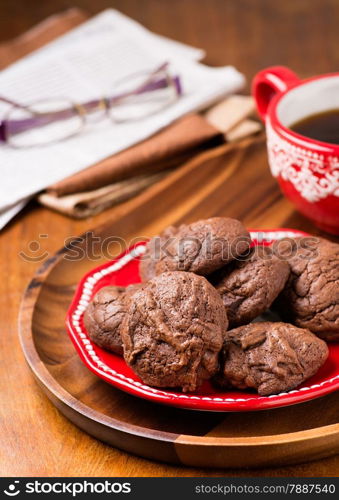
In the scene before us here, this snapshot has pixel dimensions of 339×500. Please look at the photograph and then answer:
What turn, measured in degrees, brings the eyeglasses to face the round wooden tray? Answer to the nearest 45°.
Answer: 0° — it already faces it

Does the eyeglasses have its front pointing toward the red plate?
yes

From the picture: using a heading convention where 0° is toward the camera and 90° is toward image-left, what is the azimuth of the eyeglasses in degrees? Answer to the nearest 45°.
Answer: approximately 0°

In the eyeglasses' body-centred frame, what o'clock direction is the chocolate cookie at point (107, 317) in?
The chocolate cookie is roughly at 12 o'clock from the eyeglasses.
